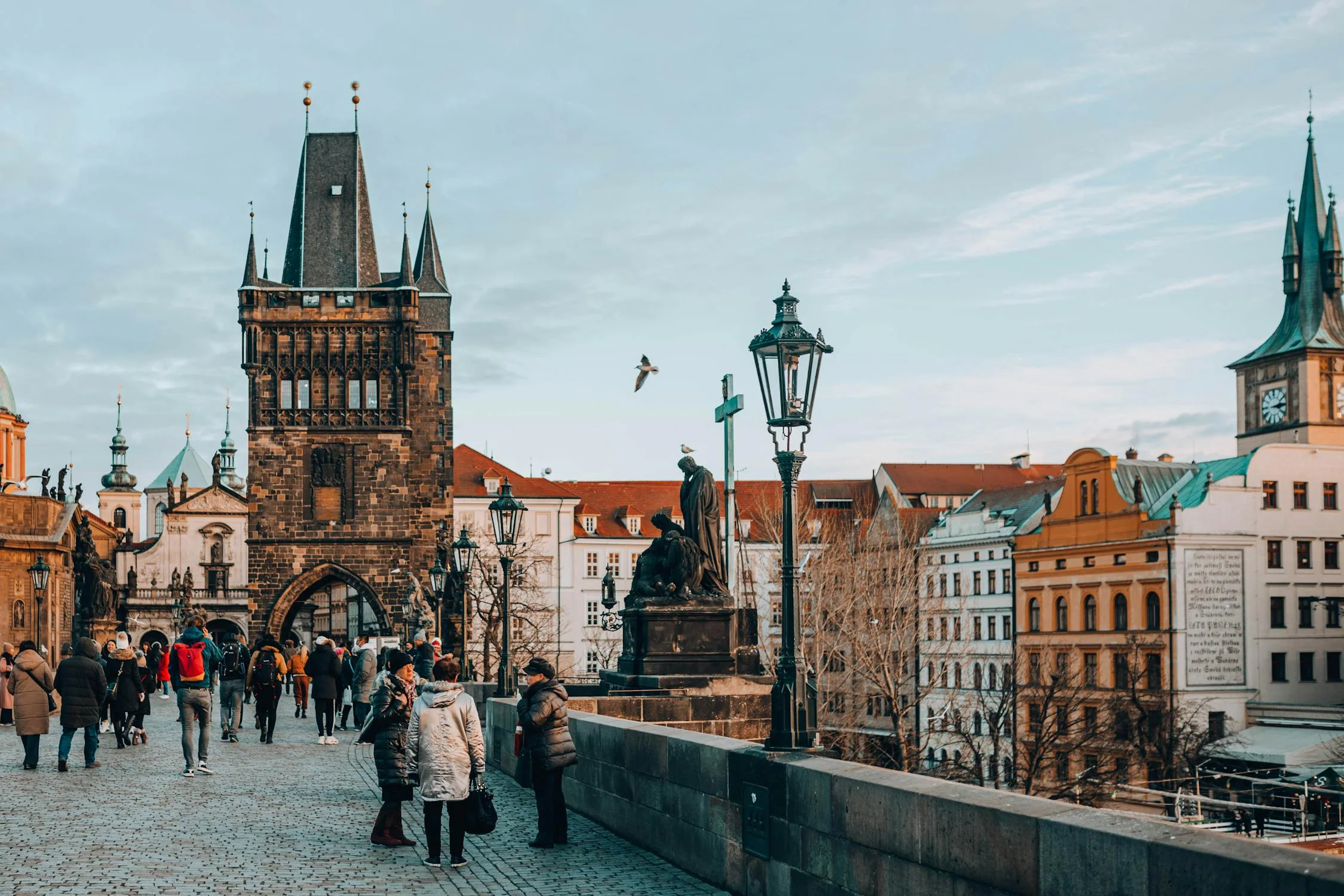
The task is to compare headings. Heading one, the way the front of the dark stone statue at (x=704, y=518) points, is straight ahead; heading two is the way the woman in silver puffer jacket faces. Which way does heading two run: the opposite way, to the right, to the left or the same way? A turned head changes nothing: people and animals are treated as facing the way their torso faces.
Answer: to the right

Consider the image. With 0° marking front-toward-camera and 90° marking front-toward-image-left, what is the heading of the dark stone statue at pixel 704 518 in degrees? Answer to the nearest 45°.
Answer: approximately 90°

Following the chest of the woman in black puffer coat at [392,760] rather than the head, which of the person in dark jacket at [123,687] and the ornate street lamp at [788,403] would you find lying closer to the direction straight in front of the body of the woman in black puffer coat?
the ornate street lamp

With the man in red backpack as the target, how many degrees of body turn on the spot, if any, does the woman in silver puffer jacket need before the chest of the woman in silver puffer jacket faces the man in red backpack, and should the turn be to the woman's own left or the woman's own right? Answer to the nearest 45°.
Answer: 0° — they already face them

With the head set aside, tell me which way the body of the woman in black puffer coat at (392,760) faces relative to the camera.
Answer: to the viewer's right

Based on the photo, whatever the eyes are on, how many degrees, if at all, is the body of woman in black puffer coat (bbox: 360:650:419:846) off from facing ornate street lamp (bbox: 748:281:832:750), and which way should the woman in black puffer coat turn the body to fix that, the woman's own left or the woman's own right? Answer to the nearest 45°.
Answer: approximately 45° to the woman's own right

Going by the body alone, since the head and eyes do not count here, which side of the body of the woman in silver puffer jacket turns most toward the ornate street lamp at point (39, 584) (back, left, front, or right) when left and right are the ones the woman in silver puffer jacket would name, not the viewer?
front

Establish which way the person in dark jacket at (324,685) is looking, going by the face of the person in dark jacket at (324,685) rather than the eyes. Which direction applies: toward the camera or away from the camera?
away from the camera

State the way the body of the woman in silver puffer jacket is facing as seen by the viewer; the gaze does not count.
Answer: away from the camera

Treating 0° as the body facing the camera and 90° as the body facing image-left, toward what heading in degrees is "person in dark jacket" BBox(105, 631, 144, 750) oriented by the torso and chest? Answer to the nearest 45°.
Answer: approximately 180°

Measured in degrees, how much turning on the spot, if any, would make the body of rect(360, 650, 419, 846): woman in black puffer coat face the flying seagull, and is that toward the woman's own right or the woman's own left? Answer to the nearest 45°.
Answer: approximately 90° to the woman's own left

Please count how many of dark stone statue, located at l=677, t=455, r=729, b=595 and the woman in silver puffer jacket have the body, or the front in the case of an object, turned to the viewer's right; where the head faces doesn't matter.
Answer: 0

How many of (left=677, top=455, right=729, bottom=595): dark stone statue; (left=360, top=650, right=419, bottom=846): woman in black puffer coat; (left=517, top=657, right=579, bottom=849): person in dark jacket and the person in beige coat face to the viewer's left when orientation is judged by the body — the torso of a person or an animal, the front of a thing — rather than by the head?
2
